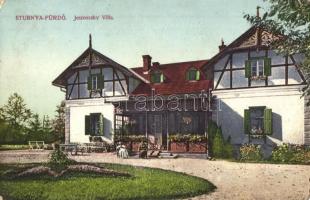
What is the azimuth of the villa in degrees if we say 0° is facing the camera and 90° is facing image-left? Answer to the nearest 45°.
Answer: approximately 0°

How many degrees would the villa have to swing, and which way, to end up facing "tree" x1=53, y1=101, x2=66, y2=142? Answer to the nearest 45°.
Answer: approximately 90° to its right

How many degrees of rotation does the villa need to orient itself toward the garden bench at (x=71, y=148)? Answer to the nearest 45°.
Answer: approximately 45° to its right

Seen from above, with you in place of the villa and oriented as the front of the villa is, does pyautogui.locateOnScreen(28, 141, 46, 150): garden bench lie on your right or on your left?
on your right
